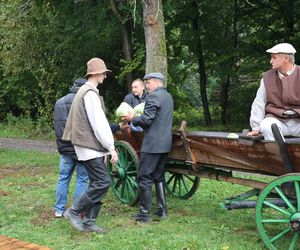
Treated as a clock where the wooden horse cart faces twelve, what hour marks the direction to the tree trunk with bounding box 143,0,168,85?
The tree trunk is roughly at 1 o'clock from the wooden horse cart.

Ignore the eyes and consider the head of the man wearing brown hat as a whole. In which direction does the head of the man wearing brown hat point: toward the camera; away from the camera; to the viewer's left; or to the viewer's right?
to the viewer's right

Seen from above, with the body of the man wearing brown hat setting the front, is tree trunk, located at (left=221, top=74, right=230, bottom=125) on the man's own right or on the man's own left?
on the man's own left

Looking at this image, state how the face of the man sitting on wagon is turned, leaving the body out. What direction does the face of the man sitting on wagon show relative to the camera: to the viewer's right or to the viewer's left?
to the viewer's left

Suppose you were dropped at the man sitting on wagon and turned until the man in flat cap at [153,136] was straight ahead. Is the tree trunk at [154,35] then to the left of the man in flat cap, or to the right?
right

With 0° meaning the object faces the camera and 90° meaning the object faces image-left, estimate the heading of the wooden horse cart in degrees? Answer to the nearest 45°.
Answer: approximately 135°
